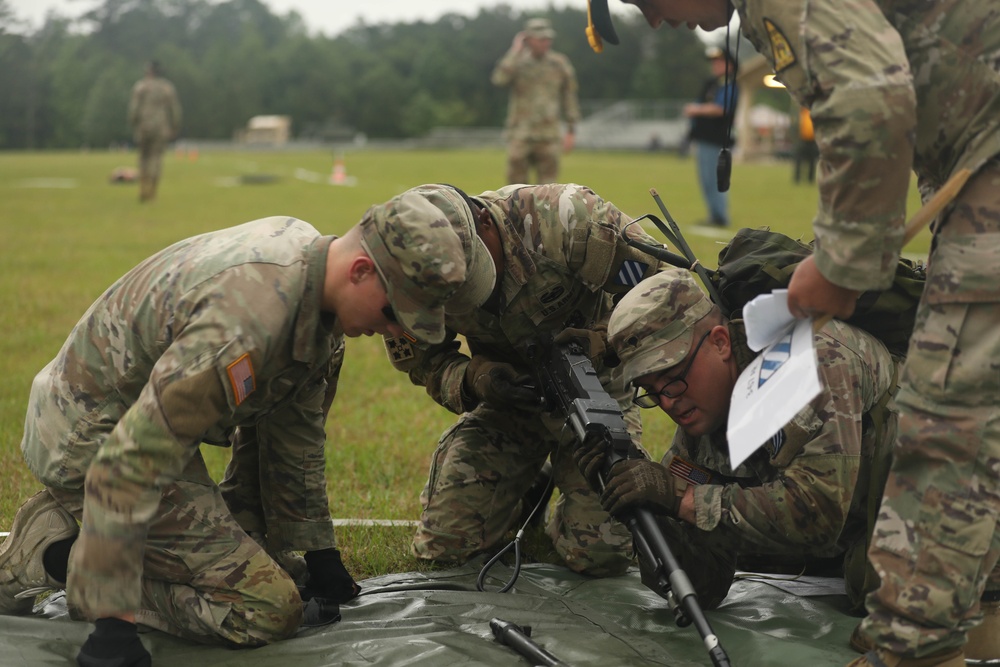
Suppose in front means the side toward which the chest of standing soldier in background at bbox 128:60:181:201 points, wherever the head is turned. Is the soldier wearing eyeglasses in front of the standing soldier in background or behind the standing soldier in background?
behind

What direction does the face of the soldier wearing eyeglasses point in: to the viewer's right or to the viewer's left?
to the viewer's left

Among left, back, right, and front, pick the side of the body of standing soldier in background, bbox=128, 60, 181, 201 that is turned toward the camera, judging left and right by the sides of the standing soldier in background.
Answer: back

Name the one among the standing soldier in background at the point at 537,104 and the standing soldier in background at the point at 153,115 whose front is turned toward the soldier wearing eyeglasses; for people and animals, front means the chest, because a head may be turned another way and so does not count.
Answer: the standing soldier in background at the point at 537,104

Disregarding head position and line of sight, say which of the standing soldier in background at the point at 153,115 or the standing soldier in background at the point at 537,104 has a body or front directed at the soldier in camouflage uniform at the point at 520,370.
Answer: the standing soldier in background at the point at 537,104

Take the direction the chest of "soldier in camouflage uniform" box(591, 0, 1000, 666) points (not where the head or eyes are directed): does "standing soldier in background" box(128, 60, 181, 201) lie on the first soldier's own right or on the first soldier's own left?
on the first soldier's own right

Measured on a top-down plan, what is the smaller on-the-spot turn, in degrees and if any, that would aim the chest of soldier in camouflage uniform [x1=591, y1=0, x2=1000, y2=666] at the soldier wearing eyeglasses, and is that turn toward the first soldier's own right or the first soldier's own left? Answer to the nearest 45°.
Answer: approximately 45° to the first soldier's own right

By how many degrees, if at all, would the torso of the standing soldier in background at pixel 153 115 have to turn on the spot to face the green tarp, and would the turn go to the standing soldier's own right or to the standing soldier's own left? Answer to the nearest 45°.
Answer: approximately 180°

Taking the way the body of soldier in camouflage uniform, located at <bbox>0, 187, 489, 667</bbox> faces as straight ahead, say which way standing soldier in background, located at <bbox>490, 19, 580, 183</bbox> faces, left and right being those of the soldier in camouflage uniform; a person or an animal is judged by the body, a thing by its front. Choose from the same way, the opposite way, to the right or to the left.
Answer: to the right

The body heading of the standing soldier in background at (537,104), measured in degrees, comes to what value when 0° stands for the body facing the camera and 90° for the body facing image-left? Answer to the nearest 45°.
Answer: approximately 0°

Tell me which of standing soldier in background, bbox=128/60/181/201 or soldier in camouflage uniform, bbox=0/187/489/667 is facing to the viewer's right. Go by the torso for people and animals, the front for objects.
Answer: the soldier in camouflage uniform

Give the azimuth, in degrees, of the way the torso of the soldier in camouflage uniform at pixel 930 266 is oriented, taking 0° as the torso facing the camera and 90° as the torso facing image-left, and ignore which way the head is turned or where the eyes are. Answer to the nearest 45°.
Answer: approximately 90°

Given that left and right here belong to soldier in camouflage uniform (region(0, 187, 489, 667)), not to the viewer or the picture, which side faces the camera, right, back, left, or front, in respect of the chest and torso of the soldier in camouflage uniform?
right
